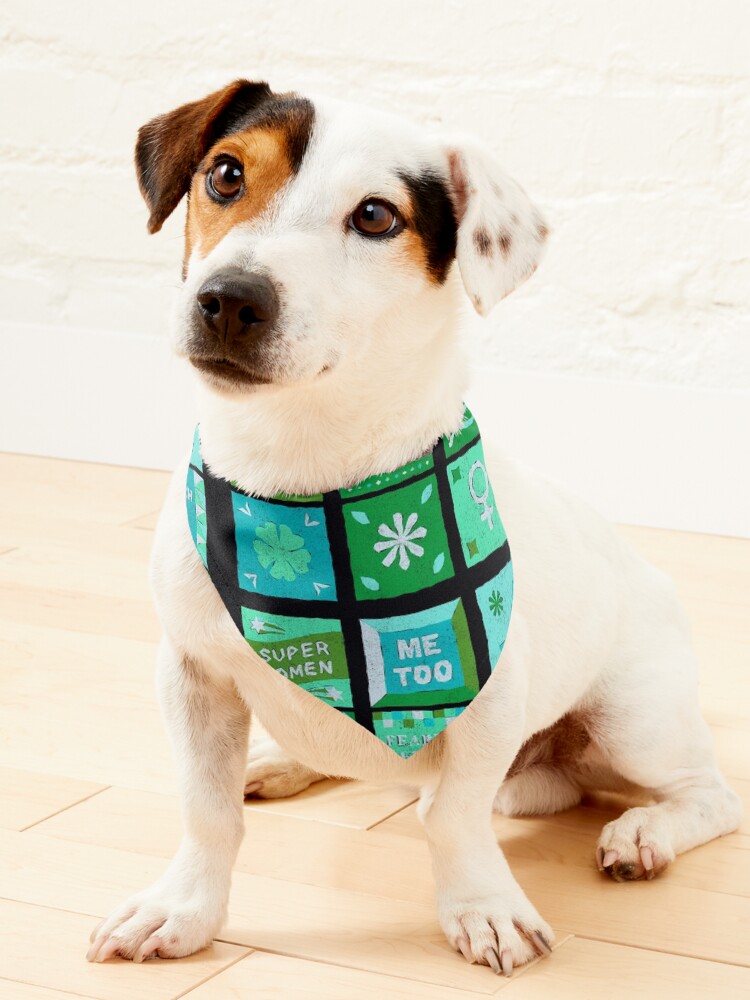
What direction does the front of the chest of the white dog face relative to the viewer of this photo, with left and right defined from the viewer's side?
facing the viewer and to the left of the viewer
